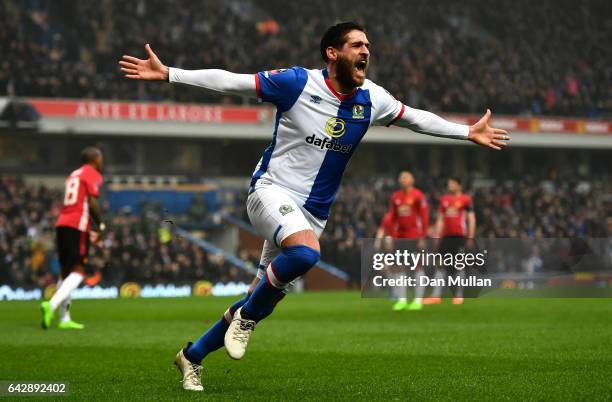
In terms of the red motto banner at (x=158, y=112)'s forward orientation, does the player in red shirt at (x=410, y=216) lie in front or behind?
in front

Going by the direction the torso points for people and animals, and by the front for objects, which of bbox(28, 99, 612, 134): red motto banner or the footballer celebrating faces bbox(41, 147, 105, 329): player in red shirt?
the red motto banner

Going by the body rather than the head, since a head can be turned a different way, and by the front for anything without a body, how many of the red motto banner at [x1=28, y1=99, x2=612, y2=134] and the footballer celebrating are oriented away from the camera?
0

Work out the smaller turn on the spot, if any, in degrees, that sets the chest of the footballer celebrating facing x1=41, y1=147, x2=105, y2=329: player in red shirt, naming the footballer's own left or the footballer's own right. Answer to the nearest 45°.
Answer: approximately 180°

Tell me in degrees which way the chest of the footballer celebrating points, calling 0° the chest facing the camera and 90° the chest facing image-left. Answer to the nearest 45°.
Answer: approximately 315°

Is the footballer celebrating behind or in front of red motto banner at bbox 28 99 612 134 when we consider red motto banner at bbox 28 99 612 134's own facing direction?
in front

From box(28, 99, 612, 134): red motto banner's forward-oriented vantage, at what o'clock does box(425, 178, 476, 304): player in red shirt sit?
The player in red shirt is roughly at 11 o'clock from the red motto banner.

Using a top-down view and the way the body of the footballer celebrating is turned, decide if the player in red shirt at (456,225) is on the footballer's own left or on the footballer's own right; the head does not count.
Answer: on the footballer's own left

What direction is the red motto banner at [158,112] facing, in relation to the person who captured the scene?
facing the viewer

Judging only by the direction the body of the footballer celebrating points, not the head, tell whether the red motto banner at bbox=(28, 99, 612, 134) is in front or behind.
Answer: behind
